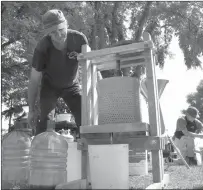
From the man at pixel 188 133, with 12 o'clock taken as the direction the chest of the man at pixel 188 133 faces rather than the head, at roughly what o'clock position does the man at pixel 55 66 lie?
the man at pixel 55 66 is roughly at 2 o'clock from the man at pixel 188 133.

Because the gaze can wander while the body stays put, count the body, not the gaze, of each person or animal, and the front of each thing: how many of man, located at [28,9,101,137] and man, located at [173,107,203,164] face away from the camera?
0

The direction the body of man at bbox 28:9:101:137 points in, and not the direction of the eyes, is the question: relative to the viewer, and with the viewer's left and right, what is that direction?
facing the viewer

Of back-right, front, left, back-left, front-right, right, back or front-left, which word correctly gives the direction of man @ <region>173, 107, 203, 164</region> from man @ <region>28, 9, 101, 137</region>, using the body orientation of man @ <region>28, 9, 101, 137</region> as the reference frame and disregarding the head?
back-left
